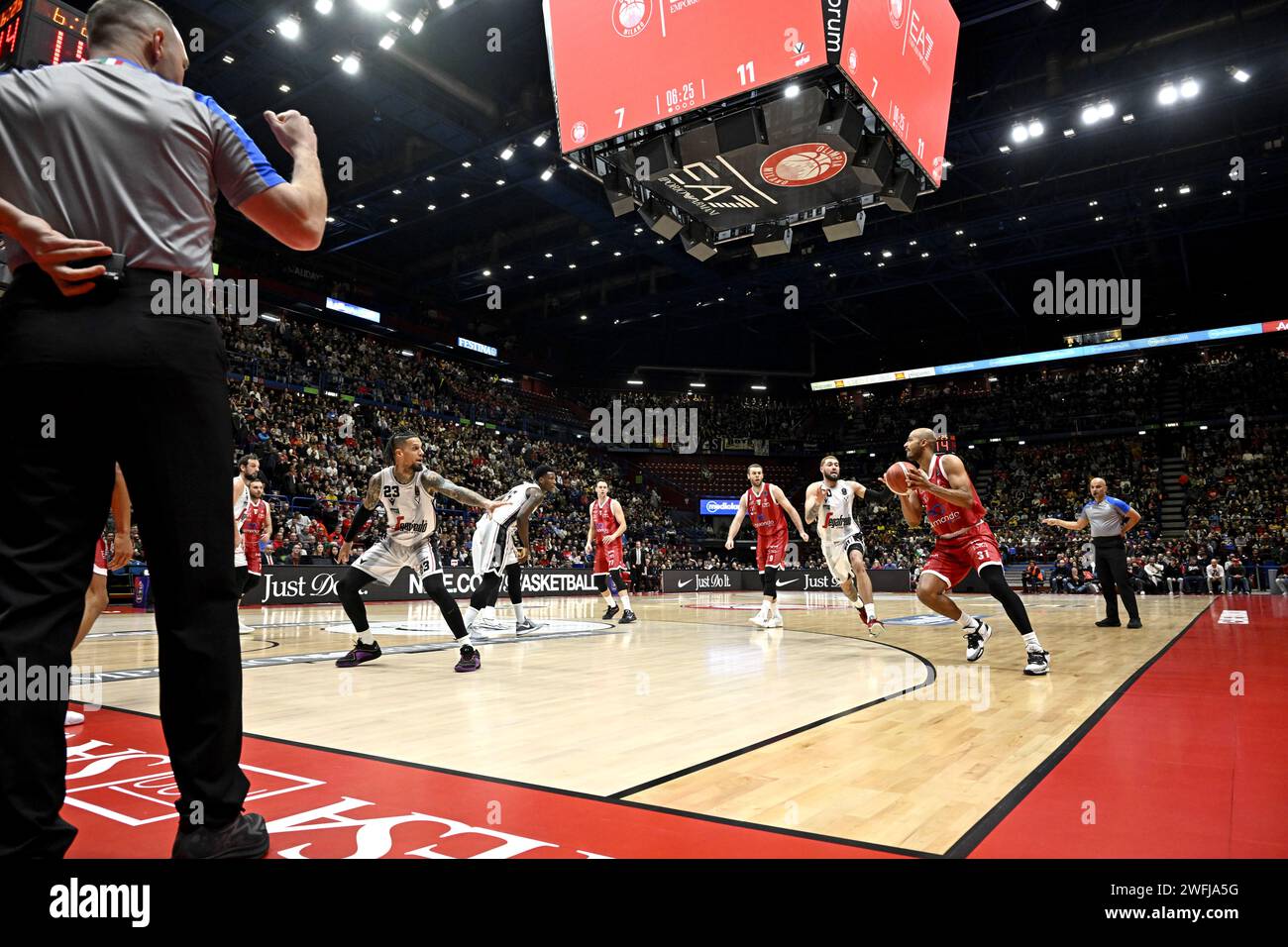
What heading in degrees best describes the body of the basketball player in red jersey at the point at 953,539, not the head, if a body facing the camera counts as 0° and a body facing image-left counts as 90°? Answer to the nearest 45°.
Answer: approximately 45°

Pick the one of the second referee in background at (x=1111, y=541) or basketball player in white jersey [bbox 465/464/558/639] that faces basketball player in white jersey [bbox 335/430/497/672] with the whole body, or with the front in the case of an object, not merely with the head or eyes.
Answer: the second referee in background

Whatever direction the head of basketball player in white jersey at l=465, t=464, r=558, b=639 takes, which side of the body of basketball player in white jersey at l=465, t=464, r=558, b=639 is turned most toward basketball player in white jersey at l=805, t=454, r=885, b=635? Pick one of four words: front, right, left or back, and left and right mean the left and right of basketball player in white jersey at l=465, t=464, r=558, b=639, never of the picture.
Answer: front

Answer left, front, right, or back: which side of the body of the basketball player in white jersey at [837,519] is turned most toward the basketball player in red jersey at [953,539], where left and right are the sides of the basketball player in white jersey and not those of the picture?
front

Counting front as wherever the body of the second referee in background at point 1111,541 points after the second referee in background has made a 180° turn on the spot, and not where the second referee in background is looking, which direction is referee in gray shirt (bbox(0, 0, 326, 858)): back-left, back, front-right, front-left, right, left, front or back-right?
back-right

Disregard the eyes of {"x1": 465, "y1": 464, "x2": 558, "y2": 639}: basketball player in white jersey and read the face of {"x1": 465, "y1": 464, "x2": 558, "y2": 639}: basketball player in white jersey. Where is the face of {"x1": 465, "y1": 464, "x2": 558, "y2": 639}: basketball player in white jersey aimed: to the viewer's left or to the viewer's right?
to the viewer's right
